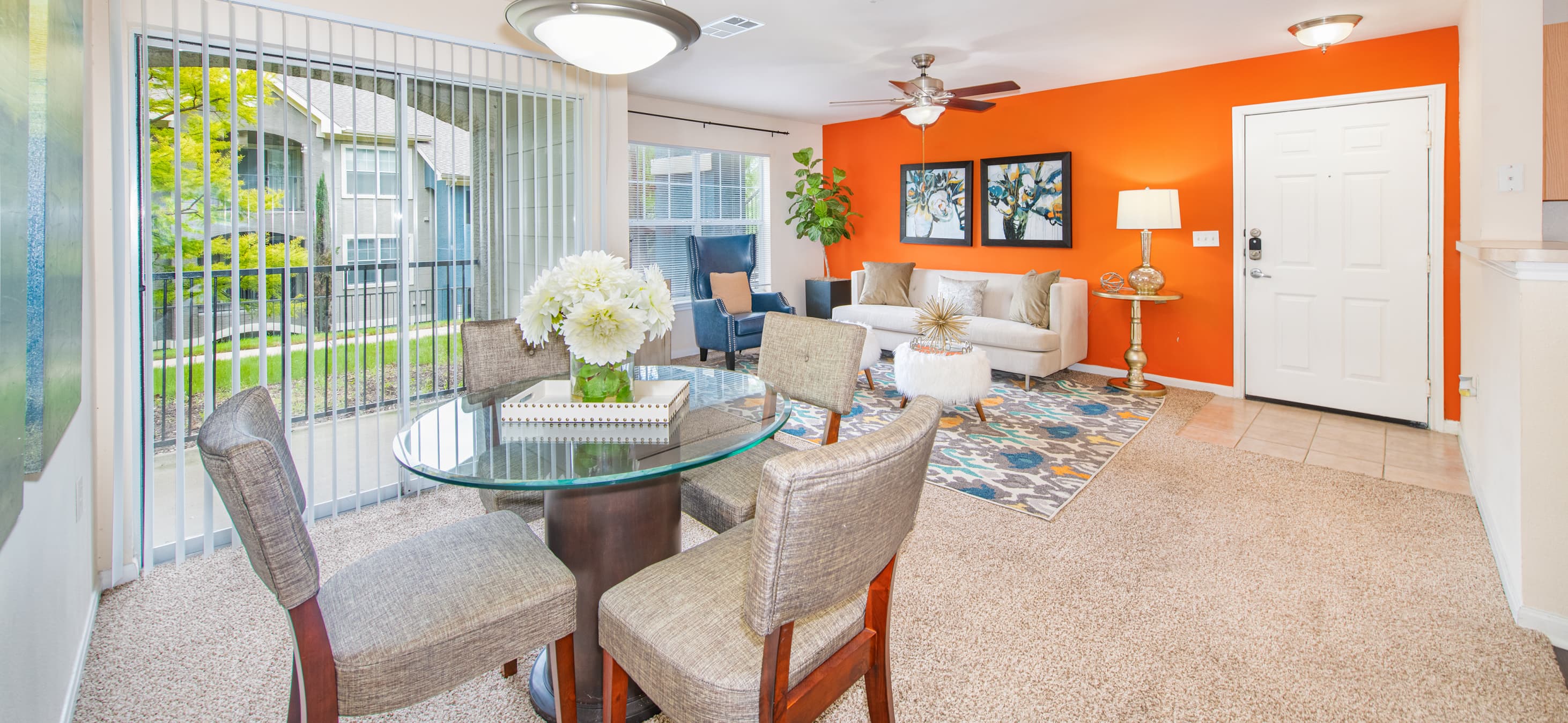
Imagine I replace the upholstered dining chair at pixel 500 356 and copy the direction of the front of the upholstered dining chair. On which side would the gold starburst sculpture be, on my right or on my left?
on my left

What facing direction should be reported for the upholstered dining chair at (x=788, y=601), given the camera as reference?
facing away from the viewer and to the left of the viewer

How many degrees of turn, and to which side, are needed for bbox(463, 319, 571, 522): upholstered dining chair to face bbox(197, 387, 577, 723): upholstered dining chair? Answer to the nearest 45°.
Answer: approximately 45° to its right

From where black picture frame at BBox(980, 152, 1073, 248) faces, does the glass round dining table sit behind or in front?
in front

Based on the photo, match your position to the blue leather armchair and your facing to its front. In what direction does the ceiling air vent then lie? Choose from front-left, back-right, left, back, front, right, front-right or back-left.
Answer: front-right

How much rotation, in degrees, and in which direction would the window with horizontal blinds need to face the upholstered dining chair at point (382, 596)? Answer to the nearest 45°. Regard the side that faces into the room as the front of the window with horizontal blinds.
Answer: approximately 45° to its right

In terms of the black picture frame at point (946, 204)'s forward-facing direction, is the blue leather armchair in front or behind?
in front

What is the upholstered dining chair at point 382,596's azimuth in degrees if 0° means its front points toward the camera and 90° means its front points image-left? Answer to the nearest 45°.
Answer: approximately 225°

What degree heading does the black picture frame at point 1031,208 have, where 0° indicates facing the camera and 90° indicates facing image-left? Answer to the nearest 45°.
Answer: approximately 45°
